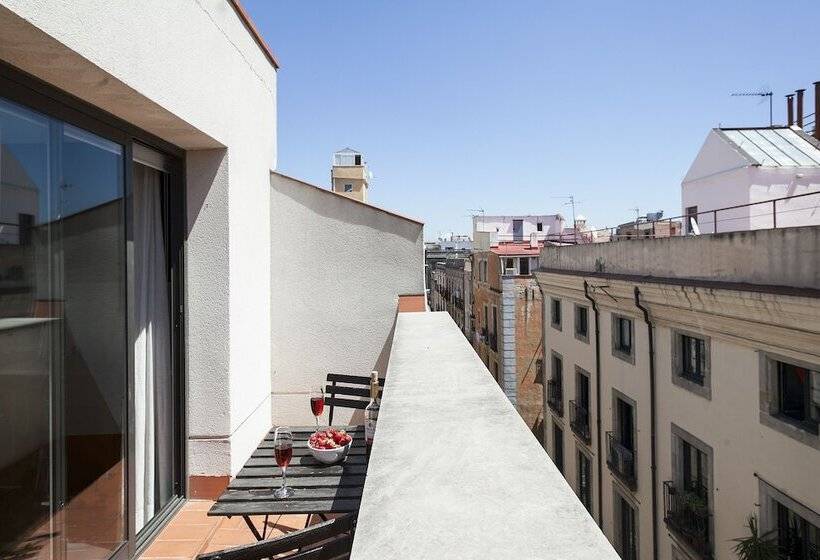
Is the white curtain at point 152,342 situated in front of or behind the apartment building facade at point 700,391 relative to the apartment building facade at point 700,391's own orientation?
in front

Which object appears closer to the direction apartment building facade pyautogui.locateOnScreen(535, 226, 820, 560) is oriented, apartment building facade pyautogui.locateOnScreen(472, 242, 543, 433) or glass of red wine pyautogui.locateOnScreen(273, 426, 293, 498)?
the glass of red wine
